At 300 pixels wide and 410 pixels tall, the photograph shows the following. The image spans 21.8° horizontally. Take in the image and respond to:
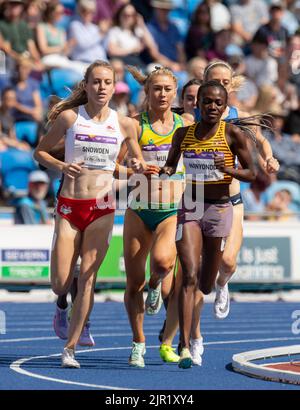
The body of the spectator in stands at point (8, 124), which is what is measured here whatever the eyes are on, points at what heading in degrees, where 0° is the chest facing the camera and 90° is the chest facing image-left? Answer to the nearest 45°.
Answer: approximately 315°

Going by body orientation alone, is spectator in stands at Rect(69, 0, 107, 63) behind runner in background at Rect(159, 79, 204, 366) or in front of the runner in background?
behind

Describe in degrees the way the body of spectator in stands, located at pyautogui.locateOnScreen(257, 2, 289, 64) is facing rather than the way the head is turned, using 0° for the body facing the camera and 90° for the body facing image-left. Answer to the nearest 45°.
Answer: approximately 0°

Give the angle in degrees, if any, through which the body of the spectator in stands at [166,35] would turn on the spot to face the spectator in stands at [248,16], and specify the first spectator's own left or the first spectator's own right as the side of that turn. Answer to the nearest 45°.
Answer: approximately 90° to the first spectator's own left

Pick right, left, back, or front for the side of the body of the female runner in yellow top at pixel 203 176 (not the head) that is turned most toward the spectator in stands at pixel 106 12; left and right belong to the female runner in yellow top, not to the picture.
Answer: back

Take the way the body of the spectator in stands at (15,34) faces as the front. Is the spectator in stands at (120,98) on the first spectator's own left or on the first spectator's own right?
on the first spectator's own left
